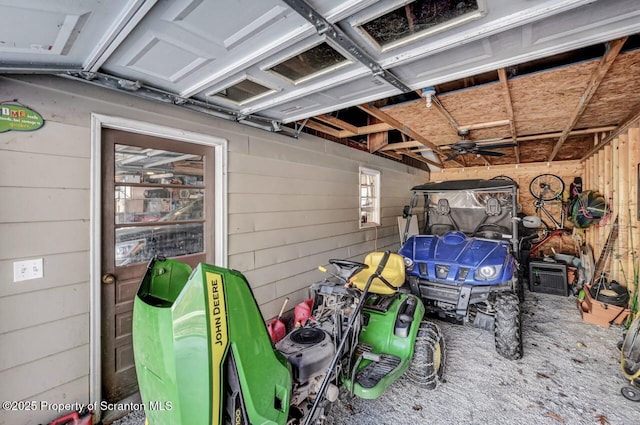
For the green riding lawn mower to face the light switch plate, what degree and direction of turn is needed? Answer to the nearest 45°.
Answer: approximately 90° to its right

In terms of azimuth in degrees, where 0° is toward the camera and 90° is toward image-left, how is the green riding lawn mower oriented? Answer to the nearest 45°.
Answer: approximately 45°

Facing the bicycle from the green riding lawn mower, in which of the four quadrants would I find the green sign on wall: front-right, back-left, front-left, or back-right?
back-left

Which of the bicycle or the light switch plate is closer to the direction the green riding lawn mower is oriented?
the light switch plate

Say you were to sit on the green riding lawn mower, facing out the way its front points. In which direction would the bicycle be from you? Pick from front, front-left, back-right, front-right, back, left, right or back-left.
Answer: back

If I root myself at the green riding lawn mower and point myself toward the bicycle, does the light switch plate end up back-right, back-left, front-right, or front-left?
back-left

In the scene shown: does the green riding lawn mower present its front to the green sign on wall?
no

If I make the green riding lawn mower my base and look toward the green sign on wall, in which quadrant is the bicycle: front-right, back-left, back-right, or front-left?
back-right
